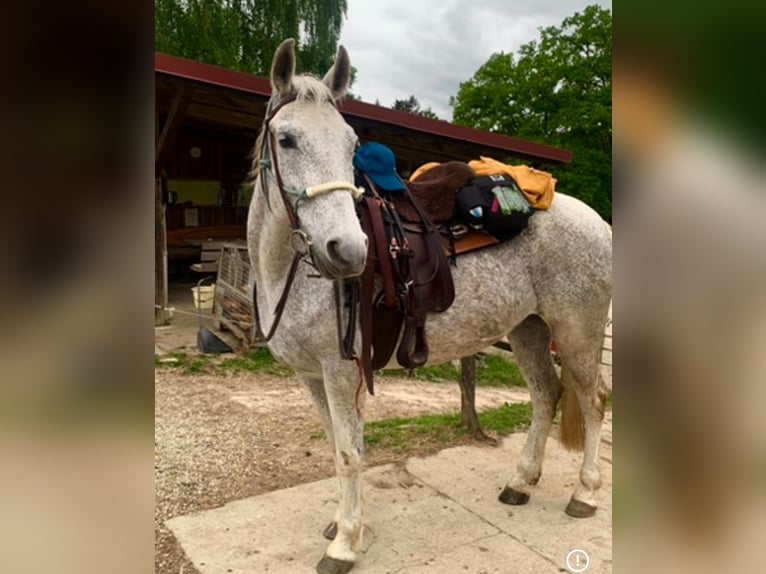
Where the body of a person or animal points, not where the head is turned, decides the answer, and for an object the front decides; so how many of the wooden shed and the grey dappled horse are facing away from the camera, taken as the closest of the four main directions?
0

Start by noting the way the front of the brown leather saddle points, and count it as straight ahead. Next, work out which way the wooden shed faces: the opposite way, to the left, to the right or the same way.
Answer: to the left

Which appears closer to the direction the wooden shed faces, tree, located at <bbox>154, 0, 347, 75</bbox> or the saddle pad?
the saddle pad

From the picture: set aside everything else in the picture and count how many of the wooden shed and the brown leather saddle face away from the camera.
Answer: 0

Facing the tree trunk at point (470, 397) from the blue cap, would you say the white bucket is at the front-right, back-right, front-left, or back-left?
front-left

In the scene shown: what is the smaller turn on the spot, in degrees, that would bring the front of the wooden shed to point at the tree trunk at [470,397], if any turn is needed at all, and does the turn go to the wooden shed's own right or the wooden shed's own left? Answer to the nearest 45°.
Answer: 0° — it already faces it

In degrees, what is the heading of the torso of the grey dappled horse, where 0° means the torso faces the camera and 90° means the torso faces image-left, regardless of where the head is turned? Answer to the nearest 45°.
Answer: approximately 45°

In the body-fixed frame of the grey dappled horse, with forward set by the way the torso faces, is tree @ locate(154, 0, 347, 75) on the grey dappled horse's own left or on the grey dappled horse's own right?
on the grey dappled horse's own right

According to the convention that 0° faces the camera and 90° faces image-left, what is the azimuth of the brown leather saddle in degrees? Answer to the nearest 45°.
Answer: approximately 45°

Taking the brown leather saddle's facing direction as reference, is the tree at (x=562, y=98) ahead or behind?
behind

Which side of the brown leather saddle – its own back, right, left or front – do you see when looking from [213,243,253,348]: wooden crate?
right

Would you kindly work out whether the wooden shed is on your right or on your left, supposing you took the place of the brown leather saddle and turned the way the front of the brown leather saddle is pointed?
on your right

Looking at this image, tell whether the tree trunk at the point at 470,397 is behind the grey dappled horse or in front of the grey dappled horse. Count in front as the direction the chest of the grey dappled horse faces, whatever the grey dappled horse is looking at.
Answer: behind

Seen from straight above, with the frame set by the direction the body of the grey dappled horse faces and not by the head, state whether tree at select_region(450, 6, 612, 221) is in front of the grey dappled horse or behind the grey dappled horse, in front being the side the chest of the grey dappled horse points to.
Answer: behind

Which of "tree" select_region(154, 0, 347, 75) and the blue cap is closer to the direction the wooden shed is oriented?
the blue cap

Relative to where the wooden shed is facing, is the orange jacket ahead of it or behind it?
ahead
